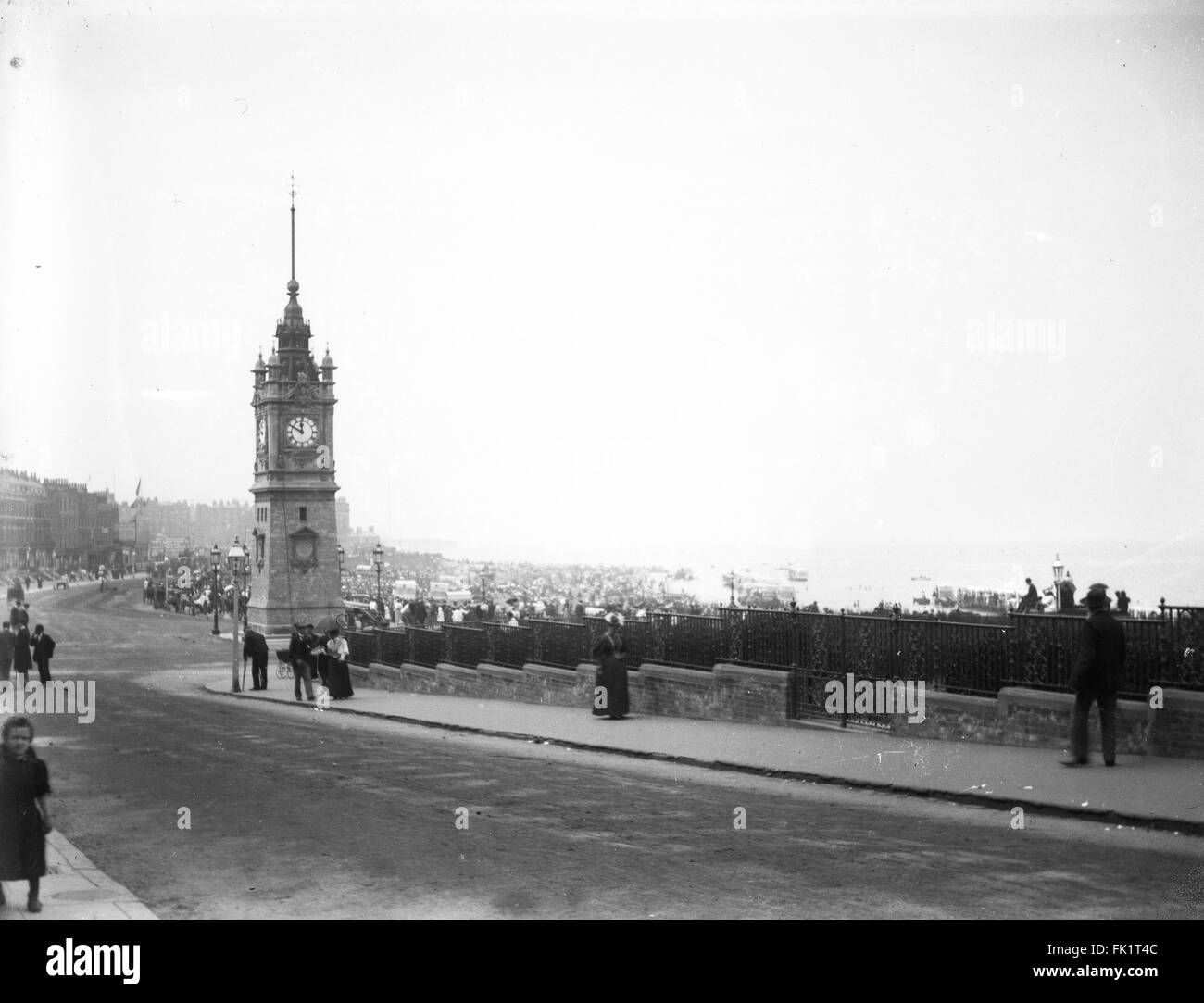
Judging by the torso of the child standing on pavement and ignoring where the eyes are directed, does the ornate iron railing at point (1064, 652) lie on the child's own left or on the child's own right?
on the child's own left

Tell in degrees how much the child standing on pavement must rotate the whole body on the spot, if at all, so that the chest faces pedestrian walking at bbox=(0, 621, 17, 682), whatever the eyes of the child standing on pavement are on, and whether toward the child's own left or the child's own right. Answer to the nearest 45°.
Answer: approximately 180°

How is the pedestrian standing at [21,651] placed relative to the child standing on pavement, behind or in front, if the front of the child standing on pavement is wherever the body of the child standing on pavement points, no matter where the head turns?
behind

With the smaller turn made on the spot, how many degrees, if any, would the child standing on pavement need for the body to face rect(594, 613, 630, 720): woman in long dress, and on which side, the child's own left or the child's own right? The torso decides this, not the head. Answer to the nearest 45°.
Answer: approximately 135° to the child's own left
